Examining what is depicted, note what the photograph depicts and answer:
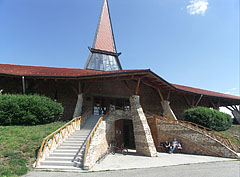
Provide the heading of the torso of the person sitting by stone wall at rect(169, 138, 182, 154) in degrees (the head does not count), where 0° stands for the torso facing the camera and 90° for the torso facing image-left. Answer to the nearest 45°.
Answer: approximately 45°

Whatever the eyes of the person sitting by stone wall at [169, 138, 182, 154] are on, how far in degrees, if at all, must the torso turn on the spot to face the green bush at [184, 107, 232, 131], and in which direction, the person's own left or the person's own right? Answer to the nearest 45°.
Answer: approximately 180°

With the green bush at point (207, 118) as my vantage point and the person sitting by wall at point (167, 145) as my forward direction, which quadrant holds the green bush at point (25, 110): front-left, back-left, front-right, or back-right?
front-right

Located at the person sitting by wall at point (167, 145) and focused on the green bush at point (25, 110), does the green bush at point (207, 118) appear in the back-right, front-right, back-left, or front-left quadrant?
back-right
